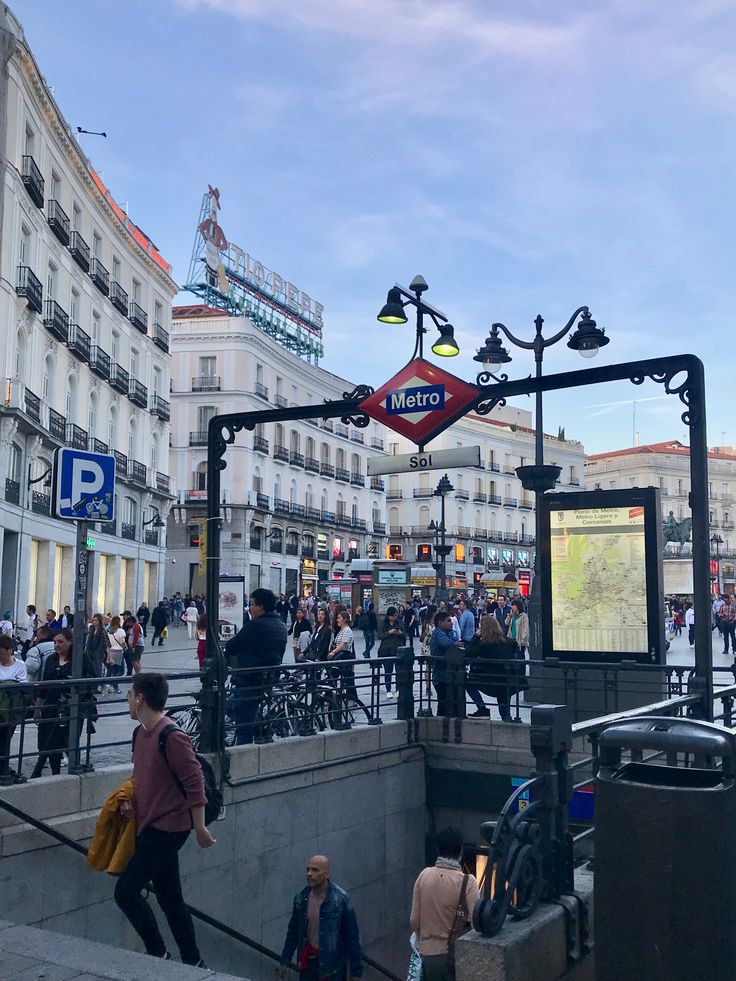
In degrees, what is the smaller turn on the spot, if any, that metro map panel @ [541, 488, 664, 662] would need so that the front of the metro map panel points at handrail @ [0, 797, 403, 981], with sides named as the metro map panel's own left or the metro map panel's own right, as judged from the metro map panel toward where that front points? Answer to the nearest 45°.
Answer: approximately 45° to the metro map panel's own right

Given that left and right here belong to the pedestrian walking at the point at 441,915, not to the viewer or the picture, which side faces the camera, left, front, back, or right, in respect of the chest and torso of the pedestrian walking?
back

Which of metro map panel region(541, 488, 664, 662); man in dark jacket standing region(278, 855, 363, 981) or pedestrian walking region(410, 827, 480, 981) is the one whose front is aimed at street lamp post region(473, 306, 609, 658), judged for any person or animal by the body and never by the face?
the pedestrian walking

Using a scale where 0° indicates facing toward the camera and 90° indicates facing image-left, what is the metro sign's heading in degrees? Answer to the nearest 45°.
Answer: approximately 0°

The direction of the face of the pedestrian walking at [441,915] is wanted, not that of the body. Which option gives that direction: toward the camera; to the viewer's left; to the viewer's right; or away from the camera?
away from the camera

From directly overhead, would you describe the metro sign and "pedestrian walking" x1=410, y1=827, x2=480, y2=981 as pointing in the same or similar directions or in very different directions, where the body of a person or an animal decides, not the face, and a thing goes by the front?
very different directions

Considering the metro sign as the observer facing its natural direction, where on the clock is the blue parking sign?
The blue parking sign is roughly at 2 o'clock from the metro sign.

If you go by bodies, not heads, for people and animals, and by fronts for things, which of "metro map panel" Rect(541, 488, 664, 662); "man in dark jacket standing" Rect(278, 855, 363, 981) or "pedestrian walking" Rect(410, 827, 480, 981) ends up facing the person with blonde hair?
the pedestrian walking
